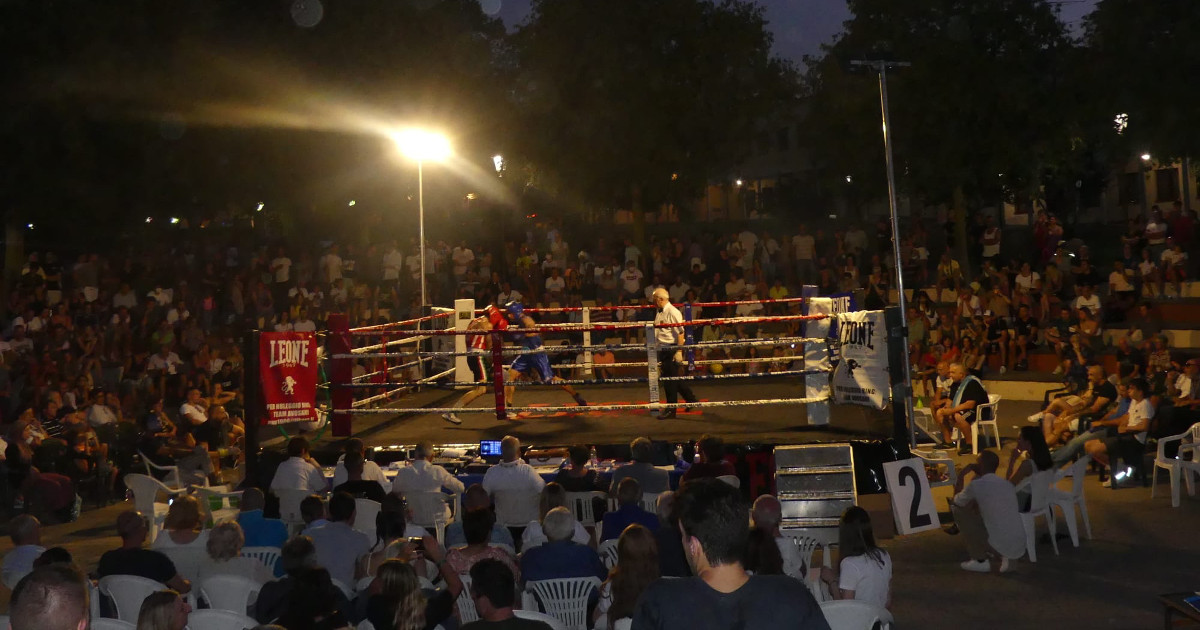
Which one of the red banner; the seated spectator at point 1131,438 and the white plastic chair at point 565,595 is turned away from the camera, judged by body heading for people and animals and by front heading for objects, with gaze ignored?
the white plastic chair

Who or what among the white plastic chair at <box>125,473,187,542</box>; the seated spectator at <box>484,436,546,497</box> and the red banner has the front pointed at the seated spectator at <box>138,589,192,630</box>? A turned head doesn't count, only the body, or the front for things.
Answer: the red banner

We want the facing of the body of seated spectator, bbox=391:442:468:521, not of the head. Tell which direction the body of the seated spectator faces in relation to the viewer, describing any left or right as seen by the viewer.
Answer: facing away from the viewer

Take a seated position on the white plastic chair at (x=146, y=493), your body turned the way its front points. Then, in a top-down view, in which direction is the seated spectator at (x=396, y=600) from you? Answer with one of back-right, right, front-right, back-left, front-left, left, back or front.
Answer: back-right

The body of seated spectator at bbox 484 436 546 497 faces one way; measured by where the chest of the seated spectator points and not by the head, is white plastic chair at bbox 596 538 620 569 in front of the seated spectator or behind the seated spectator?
behind

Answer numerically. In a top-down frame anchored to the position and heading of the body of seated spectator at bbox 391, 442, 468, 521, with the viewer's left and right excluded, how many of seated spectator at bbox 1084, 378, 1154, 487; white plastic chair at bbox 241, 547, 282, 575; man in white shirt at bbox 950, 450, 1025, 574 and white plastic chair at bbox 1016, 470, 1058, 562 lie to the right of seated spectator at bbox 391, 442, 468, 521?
3

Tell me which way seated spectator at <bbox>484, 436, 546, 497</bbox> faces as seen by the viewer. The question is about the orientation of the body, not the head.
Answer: away from the camera

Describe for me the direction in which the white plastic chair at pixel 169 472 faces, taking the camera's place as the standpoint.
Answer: facing to the right of the viewer

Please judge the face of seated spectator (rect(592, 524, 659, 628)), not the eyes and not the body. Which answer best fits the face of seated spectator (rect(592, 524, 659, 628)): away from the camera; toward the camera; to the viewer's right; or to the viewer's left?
away from the camera

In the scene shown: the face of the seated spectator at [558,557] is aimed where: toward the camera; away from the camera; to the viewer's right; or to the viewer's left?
away from the camera

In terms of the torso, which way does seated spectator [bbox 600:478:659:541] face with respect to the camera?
away from the camera

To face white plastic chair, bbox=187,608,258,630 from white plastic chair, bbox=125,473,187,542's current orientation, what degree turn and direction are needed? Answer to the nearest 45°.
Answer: approximately 135° to its right

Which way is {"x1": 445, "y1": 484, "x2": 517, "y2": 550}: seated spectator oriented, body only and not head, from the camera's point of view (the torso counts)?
away from the camera
